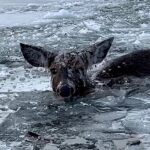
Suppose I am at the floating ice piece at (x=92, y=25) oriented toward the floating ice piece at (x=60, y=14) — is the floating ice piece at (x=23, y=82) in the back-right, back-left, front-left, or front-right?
back-left

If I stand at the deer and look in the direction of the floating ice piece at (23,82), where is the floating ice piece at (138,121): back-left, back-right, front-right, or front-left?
back-left

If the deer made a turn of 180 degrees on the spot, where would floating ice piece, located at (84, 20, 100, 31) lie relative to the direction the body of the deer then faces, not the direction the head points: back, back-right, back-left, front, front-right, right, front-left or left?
front-left

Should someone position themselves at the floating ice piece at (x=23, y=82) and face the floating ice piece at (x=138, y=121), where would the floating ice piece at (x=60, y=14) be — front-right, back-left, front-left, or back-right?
back-left

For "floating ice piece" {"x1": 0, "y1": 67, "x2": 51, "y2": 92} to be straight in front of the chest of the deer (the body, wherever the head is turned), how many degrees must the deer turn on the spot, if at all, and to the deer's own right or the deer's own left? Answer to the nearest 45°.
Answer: approximately 45° to the deer's own right

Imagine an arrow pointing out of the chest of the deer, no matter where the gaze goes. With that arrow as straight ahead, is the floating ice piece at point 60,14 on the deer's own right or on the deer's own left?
on the deer's own right

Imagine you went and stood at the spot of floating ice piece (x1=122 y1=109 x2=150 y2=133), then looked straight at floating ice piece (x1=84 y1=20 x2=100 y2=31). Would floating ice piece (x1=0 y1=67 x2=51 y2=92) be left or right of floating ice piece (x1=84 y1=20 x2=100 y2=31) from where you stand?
left

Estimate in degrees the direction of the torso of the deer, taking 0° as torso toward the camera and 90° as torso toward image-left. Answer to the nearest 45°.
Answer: approximately 45°
